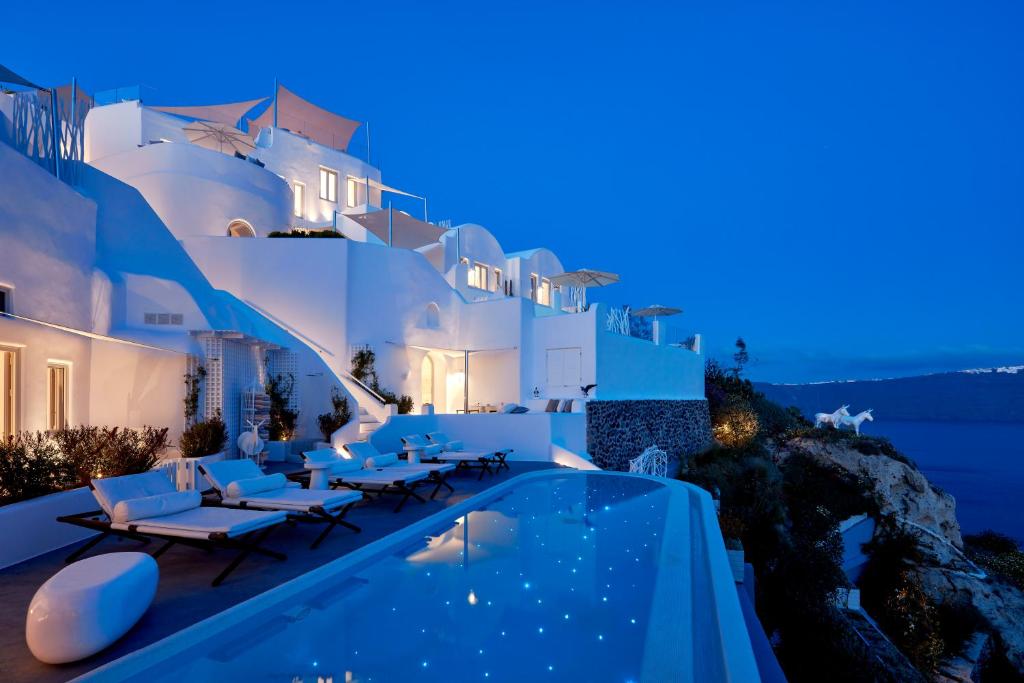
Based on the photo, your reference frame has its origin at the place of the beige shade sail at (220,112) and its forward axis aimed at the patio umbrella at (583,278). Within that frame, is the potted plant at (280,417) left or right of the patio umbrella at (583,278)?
right

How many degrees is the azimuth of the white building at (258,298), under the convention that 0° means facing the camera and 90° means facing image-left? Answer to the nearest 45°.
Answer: approximately 315°

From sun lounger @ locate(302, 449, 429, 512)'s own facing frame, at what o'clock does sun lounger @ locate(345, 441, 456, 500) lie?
sun lounger @ locate(345, 441, 456, 500) is roughly at 8 o'clock from sun lounger @ locate(302, 449, 429, 512).

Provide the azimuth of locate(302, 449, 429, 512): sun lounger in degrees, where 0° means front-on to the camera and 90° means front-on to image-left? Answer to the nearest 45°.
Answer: approximately 315°

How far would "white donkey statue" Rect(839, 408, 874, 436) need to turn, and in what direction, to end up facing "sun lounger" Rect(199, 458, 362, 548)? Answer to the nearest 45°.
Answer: approximately 90° to its right

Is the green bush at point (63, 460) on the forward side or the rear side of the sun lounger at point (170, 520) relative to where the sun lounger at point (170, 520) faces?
on the rear side

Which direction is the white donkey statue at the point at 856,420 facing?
to the viewer's right

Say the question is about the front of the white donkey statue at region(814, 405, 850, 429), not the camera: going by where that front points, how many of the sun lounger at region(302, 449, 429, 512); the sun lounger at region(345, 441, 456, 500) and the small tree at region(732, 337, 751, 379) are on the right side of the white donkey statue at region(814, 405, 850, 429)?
2

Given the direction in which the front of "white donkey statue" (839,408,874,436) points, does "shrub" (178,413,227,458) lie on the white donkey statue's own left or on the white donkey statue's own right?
on the white donkey statue's own right

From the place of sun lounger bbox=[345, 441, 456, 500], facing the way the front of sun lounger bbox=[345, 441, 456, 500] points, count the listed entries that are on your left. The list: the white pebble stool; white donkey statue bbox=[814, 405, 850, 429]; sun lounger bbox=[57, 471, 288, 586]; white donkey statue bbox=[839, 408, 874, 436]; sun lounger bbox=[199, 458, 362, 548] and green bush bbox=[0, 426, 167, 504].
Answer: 2

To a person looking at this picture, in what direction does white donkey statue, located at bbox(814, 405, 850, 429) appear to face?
facing to the right of the viewer

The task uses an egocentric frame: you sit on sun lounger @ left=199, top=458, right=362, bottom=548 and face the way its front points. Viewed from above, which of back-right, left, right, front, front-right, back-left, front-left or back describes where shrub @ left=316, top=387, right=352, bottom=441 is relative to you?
back-left
